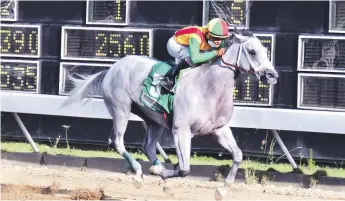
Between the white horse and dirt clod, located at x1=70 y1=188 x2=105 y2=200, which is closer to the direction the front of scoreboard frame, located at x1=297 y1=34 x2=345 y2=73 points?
the white horse

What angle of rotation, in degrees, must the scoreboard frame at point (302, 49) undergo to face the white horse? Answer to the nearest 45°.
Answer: approximately 45° to its right

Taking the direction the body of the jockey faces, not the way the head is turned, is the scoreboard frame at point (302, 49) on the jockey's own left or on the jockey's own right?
on the jockey's own left

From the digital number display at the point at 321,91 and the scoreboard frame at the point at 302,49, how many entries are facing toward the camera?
2

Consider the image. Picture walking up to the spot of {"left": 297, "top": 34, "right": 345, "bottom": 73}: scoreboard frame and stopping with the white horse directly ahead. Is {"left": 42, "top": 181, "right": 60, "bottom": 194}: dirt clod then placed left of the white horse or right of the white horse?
right

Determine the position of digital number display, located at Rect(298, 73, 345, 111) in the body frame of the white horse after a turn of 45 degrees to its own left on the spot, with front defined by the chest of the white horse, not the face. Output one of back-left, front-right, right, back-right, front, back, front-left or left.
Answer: front-left

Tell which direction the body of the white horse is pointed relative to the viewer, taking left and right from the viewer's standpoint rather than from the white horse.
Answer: facing the viewer and to the right of the viewer

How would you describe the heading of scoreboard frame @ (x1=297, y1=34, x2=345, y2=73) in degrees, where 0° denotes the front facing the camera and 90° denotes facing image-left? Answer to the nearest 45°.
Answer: approximately 0°

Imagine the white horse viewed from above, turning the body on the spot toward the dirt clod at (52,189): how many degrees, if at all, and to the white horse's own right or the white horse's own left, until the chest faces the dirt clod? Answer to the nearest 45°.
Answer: approximately 180°
